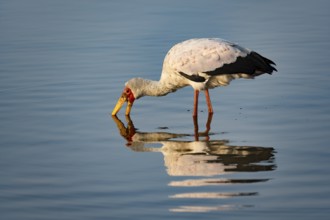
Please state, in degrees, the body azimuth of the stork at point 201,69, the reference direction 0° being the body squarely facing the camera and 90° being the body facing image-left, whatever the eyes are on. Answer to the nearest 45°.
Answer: approximately 90°
